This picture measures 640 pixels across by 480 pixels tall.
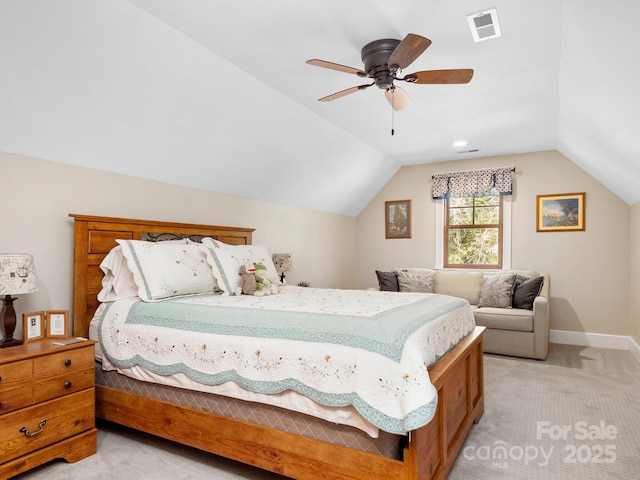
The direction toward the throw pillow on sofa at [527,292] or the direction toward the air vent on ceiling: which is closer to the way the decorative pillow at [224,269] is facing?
the air vent on ceiling

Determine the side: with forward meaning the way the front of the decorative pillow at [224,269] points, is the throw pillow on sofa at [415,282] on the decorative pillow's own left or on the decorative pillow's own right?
on the decorative pillow's own left

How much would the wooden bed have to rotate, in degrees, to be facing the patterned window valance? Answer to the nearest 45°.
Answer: approximately 90° to its left

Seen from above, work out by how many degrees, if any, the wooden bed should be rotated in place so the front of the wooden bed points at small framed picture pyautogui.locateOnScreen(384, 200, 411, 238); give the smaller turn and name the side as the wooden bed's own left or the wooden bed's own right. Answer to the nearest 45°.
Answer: approximately 90° to the wooden bed's own left

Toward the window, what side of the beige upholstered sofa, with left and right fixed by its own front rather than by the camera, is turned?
back

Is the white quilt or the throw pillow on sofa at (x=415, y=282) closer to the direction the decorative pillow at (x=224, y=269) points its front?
the white quilt

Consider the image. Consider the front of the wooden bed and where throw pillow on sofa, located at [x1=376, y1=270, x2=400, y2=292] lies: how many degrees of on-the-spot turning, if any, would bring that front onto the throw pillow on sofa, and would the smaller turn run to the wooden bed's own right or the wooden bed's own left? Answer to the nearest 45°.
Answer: approximately 90° to the wooden bed's own left

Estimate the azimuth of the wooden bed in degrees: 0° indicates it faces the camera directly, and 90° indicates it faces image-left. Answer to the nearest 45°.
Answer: approximately 315°

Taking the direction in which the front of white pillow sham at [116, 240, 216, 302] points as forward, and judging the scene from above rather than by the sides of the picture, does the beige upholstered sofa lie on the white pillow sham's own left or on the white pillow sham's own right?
on the white pillow sham's own left

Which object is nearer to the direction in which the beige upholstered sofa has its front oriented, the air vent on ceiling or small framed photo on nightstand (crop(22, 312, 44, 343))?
the air vent on ceiling

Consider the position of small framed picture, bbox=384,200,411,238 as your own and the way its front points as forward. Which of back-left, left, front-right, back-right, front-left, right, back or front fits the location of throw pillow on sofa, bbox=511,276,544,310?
front-left

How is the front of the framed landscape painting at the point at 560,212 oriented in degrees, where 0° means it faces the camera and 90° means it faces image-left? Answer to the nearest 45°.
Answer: approximately 0°

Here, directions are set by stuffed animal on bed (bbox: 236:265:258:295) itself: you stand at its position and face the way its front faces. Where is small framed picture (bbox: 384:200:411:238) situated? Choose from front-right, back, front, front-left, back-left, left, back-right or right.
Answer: left

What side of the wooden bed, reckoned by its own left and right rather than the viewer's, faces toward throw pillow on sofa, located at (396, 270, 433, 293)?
left

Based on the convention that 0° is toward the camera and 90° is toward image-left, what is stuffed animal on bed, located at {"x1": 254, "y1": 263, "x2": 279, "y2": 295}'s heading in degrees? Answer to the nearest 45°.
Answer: approximately 315°

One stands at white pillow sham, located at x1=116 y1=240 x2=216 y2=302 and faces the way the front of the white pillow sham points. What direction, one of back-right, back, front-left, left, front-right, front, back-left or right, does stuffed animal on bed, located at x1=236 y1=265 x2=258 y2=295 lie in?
front-left
